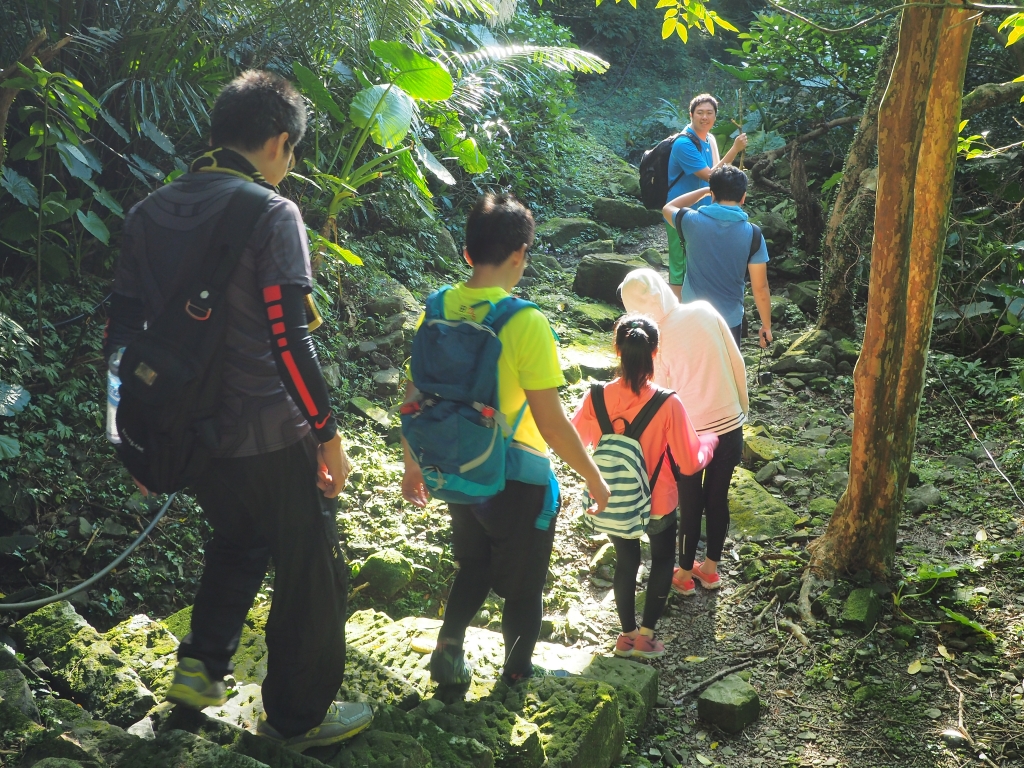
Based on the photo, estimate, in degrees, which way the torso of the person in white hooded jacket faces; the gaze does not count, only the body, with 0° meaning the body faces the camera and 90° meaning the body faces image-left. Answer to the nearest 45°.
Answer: approximately 135°

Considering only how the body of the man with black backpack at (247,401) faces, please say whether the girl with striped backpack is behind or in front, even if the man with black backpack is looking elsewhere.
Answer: in front

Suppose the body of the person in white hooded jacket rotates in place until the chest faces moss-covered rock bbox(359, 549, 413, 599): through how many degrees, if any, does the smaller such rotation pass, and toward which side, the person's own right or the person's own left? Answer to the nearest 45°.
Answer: approximately 45° to the person's own left

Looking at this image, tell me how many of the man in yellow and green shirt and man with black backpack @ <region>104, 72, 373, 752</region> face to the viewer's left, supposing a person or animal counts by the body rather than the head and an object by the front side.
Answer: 0

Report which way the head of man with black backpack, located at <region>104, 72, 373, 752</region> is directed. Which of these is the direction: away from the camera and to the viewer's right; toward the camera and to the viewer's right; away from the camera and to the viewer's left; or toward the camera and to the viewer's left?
away from the camera and to the viewer's right

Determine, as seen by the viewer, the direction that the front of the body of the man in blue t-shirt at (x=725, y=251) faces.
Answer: away from the camera

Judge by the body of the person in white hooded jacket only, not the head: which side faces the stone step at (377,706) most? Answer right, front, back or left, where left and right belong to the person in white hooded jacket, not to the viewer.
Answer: left

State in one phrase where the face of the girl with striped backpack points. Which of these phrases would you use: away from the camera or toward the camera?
away from the camera

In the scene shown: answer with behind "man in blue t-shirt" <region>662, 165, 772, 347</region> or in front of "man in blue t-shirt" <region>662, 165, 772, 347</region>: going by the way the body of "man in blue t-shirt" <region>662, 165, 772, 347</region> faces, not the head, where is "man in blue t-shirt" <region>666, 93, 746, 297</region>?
in front

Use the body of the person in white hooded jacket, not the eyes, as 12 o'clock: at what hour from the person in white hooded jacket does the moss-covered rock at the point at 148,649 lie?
The moss-covered rock is roughly at 9 o'clock from the person in white hooded jacket.

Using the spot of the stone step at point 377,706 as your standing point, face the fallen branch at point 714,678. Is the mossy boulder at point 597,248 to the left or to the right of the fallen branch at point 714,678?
left

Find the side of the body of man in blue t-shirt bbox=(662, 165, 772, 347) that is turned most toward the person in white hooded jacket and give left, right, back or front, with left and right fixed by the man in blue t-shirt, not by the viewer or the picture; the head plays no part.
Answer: back

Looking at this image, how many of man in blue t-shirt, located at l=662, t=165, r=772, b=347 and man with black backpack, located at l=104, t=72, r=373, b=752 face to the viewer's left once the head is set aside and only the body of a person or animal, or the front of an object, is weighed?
0

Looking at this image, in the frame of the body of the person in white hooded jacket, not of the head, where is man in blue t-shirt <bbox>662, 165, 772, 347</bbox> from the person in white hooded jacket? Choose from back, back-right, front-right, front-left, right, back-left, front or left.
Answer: front-right
